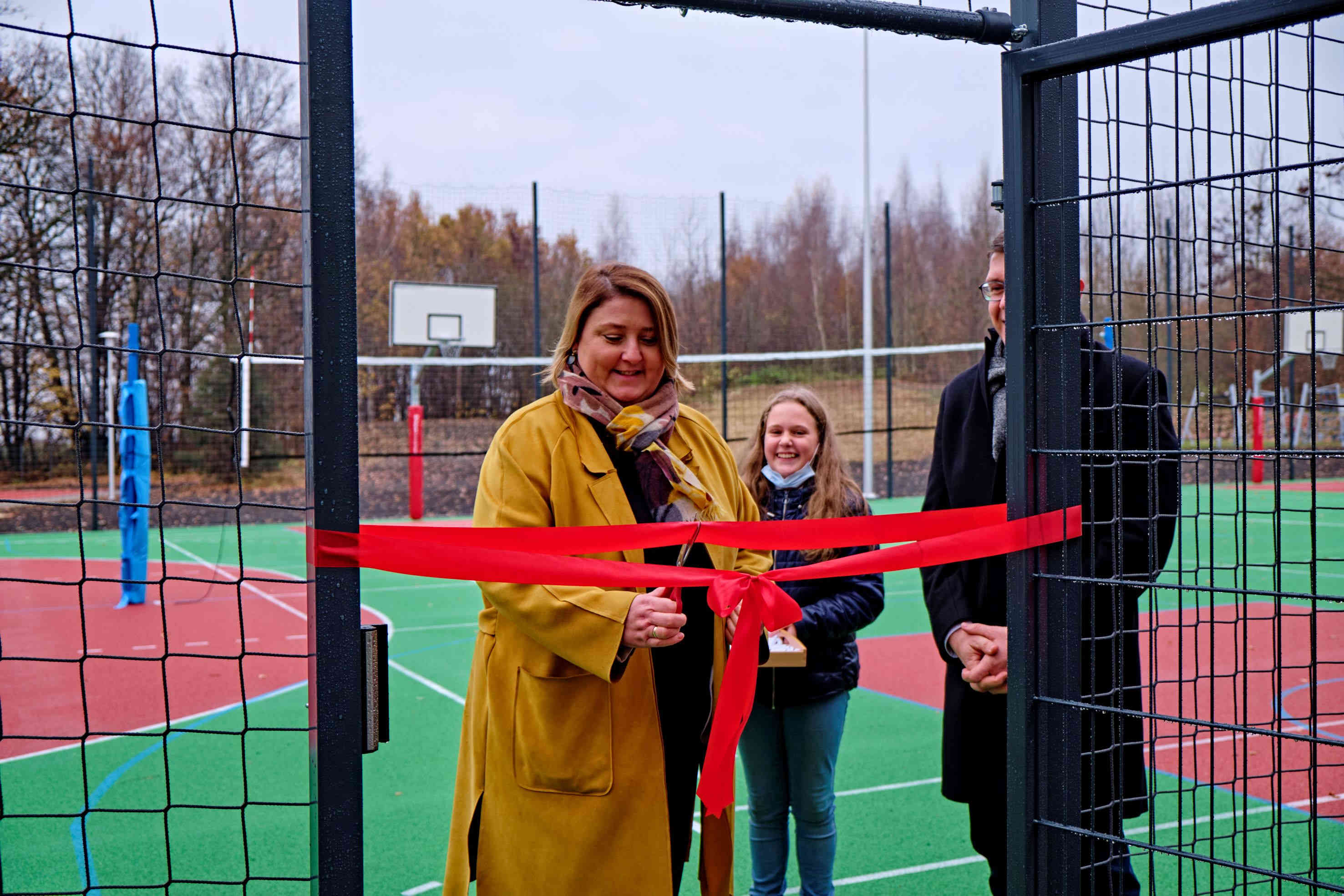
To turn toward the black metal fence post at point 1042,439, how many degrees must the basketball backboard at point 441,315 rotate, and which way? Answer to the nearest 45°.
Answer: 0° — it already faces it

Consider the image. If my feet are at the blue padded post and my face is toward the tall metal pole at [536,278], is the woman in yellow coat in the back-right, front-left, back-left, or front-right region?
back-right

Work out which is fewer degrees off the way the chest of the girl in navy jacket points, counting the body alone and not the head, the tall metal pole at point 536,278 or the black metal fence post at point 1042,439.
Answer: the black metal fence post

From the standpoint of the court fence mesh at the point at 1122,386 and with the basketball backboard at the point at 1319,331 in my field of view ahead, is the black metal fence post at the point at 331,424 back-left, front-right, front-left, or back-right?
back-left

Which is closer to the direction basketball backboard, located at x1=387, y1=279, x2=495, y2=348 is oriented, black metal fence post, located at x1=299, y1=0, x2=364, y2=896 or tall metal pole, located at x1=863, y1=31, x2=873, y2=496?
the black metal fence post

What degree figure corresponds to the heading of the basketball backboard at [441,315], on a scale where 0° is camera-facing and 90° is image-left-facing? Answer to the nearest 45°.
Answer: approximately 0°

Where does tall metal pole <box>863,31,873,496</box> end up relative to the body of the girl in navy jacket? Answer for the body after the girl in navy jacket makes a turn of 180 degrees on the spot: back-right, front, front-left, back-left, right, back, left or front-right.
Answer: front-left

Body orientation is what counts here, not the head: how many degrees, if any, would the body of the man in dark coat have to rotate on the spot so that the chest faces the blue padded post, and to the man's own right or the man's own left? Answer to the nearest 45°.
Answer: approximately 90° to the man's own right
